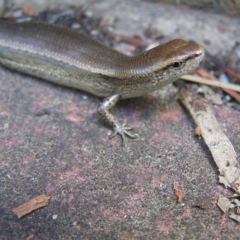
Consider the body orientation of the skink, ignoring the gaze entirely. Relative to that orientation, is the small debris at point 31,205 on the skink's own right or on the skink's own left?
on the skink's own right

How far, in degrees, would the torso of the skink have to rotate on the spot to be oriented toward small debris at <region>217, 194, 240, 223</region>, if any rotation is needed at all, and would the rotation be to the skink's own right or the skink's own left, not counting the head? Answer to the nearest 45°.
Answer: approximately 45° to the skink's own right

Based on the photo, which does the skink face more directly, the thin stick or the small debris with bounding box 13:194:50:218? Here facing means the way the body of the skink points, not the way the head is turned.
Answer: the thin stick

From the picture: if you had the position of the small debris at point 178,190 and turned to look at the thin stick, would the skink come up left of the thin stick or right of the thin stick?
left

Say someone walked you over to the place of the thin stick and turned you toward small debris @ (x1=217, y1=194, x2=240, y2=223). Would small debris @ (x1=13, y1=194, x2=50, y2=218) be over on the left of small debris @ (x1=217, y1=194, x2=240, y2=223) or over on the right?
right

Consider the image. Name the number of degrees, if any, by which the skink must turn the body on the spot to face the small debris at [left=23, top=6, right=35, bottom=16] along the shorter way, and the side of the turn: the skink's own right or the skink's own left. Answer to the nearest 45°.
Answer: approximately 135° to the skink's own left

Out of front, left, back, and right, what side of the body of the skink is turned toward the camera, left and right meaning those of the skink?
right

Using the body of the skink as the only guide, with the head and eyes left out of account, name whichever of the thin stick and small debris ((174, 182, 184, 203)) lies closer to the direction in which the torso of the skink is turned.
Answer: the thin stick
